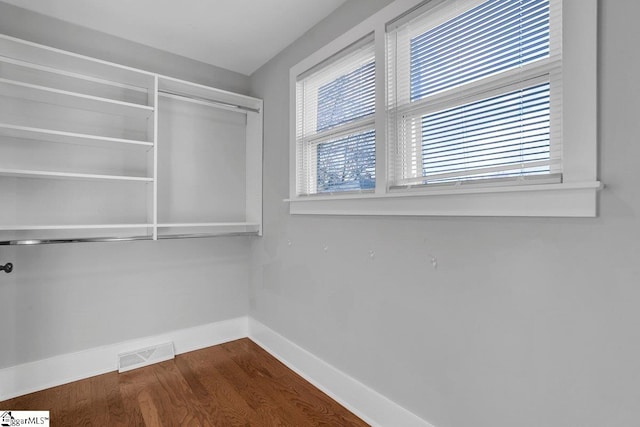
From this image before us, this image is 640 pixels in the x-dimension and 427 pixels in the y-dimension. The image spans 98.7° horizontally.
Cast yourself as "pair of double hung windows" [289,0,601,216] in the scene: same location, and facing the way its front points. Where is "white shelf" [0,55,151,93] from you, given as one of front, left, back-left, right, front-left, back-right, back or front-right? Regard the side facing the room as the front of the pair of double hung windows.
front-right

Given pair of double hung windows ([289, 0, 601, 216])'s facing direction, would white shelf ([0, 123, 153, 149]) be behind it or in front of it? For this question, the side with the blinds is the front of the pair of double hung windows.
in front

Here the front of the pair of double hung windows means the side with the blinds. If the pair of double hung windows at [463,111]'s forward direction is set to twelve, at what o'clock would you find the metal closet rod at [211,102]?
The metal closet rod is roughly at 2 o'clock from the pair of double hung windows.

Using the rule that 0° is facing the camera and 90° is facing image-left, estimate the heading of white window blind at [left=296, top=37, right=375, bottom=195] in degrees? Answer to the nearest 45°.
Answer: approximately 45°

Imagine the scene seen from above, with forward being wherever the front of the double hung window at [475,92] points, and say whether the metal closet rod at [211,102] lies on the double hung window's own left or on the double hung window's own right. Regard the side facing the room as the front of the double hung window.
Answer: on the double hung window's own right

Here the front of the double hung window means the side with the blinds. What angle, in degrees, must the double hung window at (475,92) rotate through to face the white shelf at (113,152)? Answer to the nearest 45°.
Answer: approximately 45° to its right

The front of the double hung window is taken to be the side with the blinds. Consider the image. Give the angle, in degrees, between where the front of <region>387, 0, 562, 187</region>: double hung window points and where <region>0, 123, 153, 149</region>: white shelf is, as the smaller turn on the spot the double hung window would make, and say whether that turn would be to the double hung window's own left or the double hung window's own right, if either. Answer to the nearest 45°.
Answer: approximately 45° to the double hung window's own right

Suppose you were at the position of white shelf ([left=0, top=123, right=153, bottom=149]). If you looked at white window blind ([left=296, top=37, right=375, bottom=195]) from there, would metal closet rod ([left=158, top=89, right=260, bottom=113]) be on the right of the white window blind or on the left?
left

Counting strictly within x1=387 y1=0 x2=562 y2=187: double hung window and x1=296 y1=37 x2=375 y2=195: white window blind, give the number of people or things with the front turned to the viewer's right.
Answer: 0

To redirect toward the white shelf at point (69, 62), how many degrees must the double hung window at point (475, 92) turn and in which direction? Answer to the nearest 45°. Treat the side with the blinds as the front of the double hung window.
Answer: approximately 45° to its right

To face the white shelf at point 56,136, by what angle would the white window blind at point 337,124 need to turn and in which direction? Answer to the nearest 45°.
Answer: approximately 45° to its right

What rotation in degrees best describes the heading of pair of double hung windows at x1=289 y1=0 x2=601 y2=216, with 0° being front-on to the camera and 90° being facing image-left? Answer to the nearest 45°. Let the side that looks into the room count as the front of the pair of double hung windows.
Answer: approximately 45°
